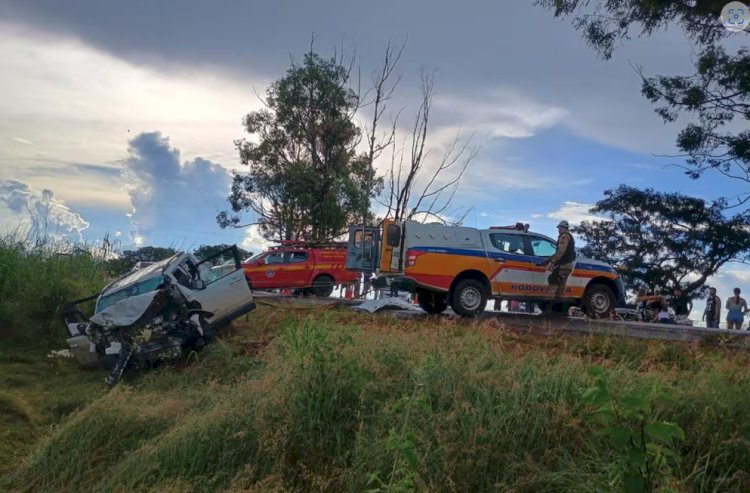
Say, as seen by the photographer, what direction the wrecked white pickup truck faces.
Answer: facing the viewer and to the left of the viewer

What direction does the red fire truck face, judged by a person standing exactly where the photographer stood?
facing to the left of the viewer

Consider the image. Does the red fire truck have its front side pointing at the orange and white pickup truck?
no

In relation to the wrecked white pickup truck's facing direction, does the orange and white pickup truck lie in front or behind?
behind

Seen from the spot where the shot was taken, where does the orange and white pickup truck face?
facing away from the viewer and to the right of the viewer

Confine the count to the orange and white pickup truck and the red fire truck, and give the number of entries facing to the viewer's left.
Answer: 1

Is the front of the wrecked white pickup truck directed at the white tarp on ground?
no

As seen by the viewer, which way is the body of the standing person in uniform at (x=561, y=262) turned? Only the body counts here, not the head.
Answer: to the viewer's left

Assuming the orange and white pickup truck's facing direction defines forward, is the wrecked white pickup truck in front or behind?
behind

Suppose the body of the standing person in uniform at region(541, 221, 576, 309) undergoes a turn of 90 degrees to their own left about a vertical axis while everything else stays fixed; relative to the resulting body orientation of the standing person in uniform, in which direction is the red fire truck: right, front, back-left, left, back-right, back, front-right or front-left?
back-right

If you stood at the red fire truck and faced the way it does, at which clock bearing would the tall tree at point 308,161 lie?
The tall tree is roughly at 3 o'clock from the red fire truck.

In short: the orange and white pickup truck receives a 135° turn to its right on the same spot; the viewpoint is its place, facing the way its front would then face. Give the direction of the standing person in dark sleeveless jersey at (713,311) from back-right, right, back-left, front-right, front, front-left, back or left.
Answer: back-left

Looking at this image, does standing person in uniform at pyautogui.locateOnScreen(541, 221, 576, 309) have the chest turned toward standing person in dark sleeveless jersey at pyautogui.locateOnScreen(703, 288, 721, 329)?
no

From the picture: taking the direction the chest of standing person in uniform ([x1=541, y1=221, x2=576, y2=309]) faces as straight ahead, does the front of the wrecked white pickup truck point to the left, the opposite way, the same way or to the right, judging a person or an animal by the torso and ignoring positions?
to the left

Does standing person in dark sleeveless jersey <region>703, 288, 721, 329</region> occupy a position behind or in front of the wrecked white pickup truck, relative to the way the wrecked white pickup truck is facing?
behind

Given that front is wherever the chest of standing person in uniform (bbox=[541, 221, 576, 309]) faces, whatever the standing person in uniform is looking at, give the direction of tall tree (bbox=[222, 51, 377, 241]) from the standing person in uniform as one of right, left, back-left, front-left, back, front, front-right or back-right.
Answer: front-right

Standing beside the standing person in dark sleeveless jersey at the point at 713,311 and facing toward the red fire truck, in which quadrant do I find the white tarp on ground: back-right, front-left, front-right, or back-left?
front-left

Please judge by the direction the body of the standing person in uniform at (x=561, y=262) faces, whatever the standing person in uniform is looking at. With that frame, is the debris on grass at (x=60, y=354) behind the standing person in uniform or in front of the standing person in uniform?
in front

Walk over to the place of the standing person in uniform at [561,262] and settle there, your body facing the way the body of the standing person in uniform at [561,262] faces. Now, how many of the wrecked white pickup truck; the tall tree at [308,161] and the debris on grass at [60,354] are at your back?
0
